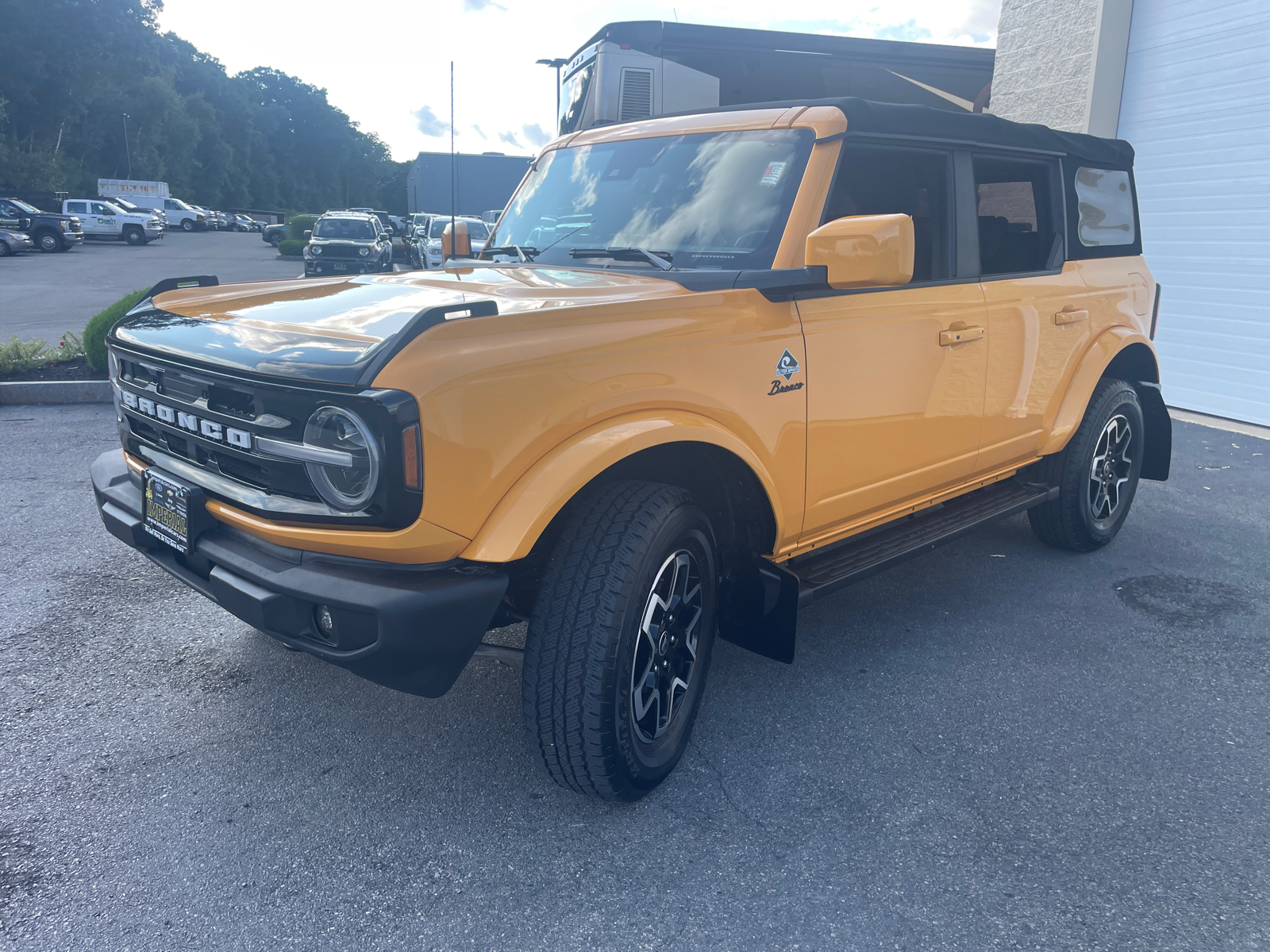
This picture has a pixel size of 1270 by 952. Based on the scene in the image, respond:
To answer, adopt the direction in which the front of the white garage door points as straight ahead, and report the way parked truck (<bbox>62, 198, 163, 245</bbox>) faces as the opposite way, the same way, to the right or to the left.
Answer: the opposite way

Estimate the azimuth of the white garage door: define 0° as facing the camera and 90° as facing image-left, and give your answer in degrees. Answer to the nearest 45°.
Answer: approximately 45°

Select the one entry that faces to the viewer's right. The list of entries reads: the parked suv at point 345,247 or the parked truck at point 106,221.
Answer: the parked truck

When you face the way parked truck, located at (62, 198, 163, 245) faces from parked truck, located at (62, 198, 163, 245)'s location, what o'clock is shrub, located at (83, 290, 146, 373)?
The shrub is roughly at 3 o'clock from the parked truck.

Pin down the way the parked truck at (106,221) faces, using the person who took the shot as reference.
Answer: facing to the right of the viewer

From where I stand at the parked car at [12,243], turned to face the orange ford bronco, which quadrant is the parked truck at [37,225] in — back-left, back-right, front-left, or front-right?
back-left

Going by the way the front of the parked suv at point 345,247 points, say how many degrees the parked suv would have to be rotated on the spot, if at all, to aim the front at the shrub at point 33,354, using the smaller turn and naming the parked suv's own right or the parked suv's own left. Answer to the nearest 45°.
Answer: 0° — it already faces it

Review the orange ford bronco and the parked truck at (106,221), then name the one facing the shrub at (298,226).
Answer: the parked truck

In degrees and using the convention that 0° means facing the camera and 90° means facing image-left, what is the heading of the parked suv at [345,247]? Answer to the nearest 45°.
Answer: approximately 0°

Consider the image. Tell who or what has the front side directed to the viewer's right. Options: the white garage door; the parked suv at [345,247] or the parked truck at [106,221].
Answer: the parked truck

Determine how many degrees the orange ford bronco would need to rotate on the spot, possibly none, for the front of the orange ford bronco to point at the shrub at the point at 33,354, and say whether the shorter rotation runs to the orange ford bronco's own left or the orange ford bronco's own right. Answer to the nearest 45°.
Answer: approximately 90° to the orange ford bronco's own right

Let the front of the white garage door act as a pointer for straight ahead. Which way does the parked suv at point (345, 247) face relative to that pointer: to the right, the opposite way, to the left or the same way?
to the left
